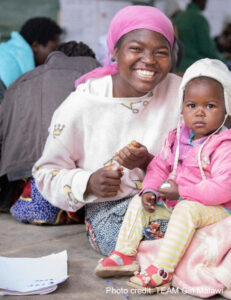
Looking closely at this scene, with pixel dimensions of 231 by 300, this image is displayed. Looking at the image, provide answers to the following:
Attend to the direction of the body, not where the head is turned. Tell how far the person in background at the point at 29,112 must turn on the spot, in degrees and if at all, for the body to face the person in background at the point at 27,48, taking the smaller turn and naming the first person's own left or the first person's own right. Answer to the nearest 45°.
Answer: approximately 45° to the first person's own left

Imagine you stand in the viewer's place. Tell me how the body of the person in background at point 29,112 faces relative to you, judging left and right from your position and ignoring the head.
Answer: facing away from the viewer and to the right of the viewer

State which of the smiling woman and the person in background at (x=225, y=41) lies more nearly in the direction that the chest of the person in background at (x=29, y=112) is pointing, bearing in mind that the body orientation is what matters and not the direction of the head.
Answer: the person in background

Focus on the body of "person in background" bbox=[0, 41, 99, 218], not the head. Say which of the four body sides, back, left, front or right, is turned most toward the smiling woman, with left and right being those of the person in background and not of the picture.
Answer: right

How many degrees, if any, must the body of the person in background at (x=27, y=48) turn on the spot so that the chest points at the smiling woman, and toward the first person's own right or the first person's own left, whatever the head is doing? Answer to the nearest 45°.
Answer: approximately 90° to the first person's own right

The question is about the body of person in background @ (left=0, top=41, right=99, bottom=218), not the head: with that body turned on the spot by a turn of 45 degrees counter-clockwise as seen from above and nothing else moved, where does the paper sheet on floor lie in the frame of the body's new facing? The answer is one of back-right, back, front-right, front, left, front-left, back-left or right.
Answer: back

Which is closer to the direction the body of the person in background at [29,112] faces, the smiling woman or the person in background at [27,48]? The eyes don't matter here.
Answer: the person in background
